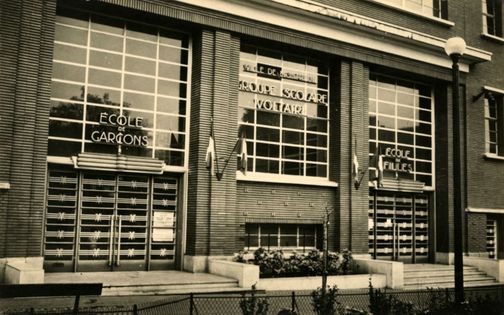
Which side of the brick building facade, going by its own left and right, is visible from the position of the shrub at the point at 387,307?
front

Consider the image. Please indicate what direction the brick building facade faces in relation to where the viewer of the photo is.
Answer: facing the viewer and to the right of the viewer

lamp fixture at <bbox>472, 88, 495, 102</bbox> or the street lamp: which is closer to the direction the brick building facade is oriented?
the street lamp

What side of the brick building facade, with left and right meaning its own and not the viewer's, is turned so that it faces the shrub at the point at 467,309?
front

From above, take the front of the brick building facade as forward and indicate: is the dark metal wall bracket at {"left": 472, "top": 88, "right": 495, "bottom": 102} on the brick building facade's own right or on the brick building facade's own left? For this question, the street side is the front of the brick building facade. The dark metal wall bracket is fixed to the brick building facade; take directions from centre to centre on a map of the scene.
on the brick building facade's own left

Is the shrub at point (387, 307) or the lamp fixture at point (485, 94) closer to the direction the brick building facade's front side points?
the shrub
